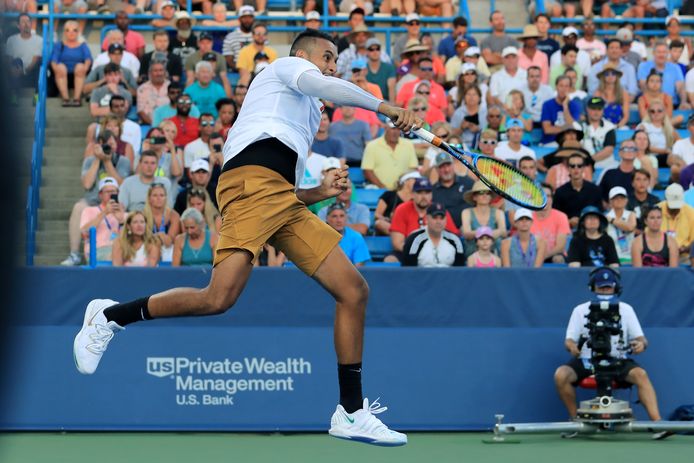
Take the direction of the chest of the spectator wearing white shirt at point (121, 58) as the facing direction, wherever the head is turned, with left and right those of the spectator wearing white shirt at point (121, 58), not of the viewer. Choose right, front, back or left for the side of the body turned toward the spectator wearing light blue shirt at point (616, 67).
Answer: left

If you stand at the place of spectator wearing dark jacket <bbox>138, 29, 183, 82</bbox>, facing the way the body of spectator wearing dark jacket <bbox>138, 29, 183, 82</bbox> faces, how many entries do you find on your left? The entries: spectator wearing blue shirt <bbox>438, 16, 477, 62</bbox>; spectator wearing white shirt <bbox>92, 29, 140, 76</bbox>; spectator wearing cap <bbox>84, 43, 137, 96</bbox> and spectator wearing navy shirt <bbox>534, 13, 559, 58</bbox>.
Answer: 2

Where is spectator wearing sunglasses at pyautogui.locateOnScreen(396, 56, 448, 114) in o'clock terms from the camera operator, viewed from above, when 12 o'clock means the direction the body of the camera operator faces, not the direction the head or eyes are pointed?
The spectator wearing sunglasses is roughly at 5 o'clock from the camera operator.

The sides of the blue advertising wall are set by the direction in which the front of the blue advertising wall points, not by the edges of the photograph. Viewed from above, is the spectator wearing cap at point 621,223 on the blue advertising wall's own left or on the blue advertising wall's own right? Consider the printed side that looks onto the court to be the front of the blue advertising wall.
on the blue advertising wall's own left

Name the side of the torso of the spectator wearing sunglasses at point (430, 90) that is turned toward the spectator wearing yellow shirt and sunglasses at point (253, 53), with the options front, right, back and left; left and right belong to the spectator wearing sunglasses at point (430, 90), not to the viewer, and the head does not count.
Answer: right

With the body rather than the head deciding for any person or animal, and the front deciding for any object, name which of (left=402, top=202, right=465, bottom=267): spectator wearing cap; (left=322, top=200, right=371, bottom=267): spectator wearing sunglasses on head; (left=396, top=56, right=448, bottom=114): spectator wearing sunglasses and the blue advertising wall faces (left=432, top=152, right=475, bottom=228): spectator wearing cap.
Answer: (left=396, top=56, right=448, bottom=114): spectator wearing sunglasses

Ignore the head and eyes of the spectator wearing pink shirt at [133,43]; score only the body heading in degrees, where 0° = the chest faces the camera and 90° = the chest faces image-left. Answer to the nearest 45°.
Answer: approximately 0°
